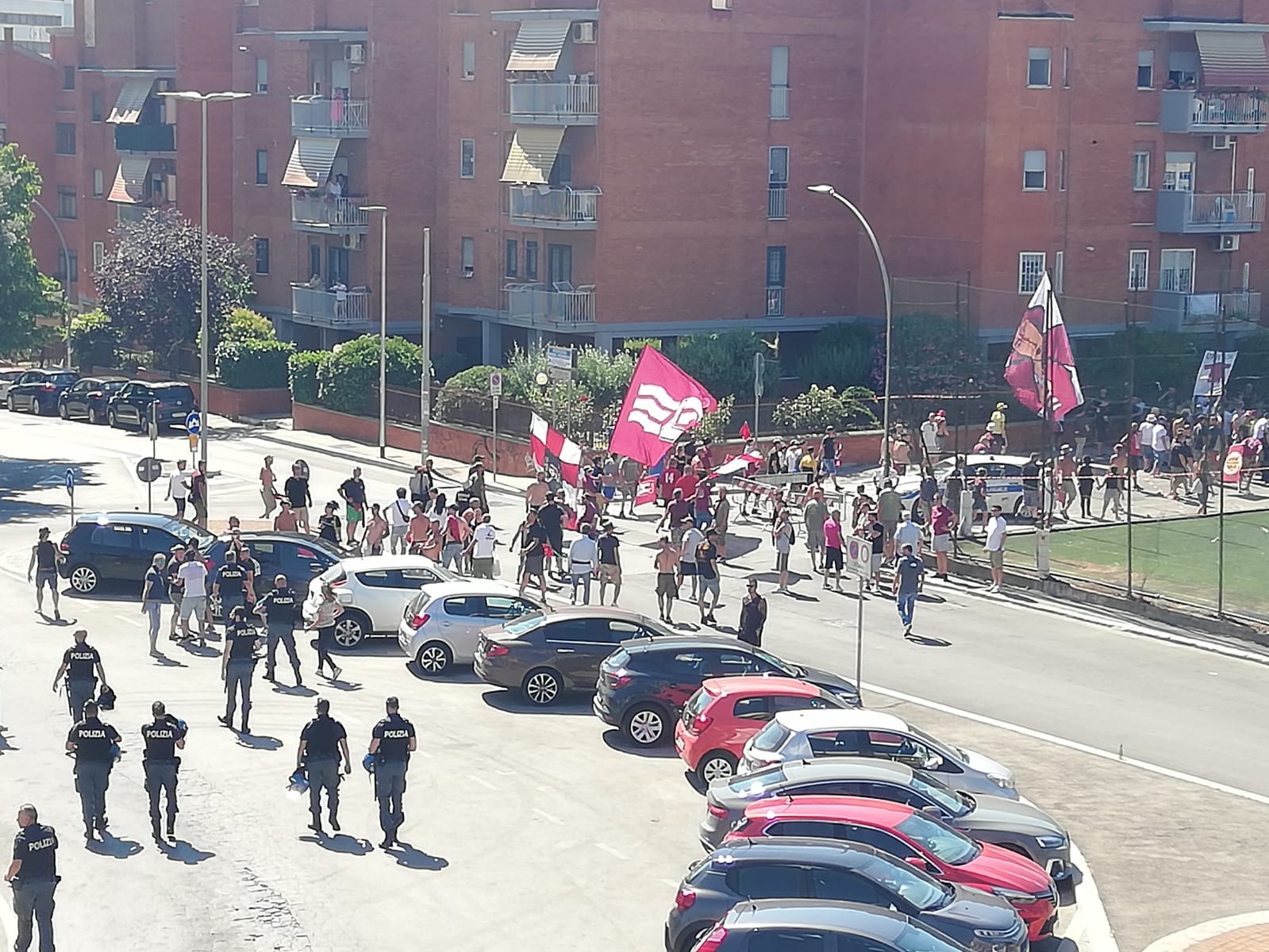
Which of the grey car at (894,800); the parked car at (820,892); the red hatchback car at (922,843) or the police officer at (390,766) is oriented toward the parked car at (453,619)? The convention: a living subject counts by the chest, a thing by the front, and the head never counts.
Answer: the police officer

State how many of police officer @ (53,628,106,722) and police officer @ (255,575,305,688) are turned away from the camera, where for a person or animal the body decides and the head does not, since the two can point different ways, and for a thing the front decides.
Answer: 2

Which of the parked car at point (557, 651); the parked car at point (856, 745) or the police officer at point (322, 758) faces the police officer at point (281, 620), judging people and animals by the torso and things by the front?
the police officer at point (322, 758)

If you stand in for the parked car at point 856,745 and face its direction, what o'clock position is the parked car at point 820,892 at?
the parked car at point 820,892 is roughly at 3 o'clock from the parked car at point 856,745.

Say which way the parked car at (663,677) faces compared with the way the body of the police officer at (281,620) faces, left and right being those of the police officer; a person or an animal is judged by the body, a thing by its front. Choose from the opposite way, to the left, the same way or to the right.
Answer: to the right

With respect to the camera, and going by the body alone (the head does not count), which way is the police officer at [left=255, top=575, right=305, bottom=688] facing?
away from the camera

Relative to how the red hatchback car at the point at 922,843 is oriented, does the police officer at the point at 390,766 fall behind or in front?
behind

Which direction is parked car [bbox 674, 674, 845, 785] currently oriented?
to the viewer's right

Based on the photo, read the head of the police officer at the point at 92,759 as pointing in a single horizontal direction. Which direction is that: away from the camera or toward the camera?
away from the camera

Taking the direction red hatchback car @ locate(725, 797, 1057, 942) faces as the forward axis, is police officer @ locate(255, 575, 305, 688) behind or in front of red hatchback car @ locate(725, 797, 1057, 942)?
behind

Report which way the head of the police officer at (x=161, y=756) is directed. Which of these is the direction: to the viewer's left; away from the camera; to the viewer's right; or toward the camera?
away from the camera

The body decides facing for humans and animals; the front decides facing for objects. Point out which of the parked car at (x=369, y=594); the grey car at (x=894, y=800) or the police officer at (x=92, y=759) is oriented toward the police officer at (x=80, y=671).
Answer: the police officer at (x=92, y=759)

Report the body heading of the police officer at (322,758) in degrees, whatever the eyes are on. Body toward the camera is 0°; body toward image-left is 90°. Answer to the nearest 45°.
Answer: approximately 180°

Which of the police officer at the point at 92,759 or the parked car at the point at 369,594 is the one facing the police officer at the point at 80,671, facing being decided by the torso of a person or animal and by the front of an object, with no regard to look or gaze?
the police officer at the point at 92,759

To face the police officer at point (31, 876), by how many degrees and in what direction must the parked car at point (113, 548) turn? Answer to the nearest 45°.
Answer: approximately 90° to its right
